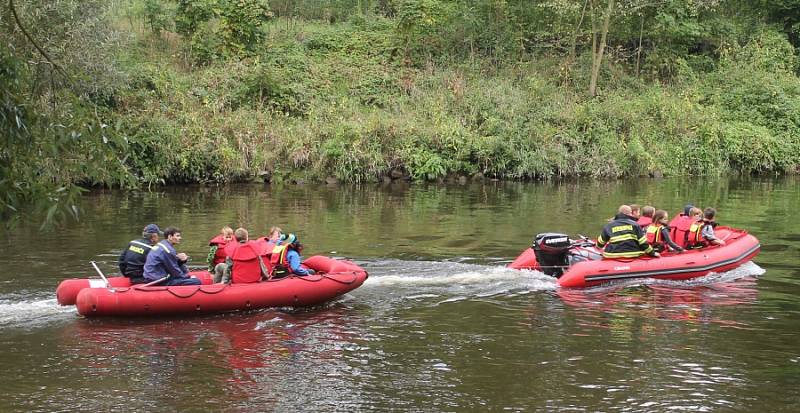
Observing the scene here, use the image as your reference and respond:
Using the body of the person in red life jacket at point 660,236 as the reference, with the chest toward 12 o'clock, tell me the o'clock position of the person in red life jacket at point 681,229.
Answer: the person in red life jacket at point 681,229 is roughly at 11 o'clock from the person in red life jacket at point 660,236.

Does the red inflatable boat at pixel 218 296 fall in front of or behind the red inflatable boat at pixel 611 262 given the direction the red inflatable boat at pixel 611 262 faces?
behind

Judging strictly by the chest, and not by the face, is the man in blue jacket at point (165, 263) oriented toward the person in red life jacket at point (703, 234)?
yes

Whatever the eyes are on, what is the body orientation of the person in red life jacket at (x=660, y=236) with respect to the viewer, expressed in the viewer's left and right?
facing away from the viewer and to the right of the viewer

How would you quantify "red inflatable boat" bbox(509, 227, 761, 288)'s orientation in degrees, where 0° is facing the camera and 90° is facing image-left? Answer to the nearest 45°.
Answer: approximately 225°

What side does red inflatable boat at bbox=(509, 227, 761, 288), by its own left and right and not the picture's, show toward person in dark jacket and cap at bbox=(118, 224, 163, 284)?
back

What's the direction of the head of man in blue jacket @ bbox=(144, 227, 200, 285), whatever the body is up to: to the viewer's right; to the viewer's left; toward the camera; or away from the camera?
to the viewer's right

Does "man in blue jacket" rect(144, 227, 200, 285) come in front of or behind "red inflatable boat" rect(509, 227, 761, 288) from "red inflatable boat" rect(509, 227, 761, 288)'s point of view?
behind

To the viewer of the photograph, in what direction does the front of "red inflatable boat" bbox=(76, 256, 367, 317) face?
facing to the right of the viewer

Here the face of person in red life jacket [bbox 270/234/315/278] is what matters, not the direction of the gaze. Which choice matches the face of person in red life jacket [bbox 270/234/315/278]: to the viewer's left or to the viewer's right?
to the viewer's right

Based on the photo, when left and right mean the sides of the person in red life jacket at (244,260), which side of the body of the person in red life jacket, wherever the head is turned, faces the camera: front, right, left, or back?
back

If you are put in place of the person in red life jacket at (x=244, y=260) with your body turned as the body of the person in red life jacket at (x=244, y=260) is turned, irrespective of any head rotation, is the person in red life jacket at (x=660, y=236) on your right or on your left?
on your right
